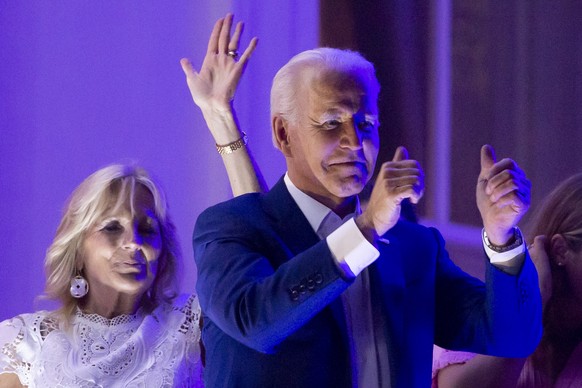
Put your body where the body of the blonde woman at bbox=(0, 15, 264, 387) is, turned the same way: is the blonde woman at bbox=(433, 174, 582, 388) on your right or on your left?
on your left

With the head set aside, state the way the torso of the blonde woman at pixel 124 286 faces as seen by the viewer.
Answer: toward the camera
